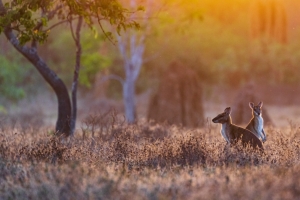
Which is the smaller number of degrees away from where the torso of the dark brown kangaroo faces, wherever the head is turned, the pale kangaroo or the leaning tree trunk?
the leaning tree trunk

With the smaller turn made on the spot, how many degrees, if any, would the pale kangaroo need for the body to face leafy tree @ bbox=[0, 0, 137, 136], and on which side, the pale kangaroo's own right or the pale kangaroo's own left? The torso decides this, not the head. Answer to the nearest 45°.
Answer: approximately 135° to the pale kangaroo's own right

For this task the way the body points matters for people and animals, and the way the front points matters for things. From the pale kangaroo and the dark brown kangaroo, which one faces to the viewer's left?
the dark brown kangaroo

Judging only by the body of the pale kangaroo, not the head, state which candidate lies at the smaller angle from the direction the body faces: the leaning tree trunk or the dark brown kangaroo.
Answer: the dark brown kangaroo

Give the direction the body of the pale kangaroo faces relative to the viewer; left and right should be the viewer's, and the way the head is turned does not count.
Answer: facing the viewer and to the right of the viewer

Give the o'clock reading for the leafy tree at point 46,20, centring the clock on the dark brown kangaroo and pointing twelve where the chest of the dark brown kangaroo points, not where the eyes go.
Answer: The leafy tree is roughly at 12 o'clock from the dark brown kangaroo.

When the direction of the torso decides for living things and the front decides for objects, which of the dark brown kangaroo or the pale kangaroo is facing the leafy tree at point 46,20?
the dark brown kangaroo

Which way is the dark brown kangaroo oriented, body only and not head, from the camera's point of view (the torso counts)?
to the viewer's left

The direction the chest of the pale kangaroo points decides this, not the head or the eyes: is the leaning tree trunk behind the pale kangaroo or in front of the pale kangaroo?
behind

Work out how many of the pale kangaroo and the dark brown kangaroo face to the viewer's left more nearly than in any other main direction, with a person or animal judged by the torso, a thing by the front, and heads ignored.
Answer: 1
